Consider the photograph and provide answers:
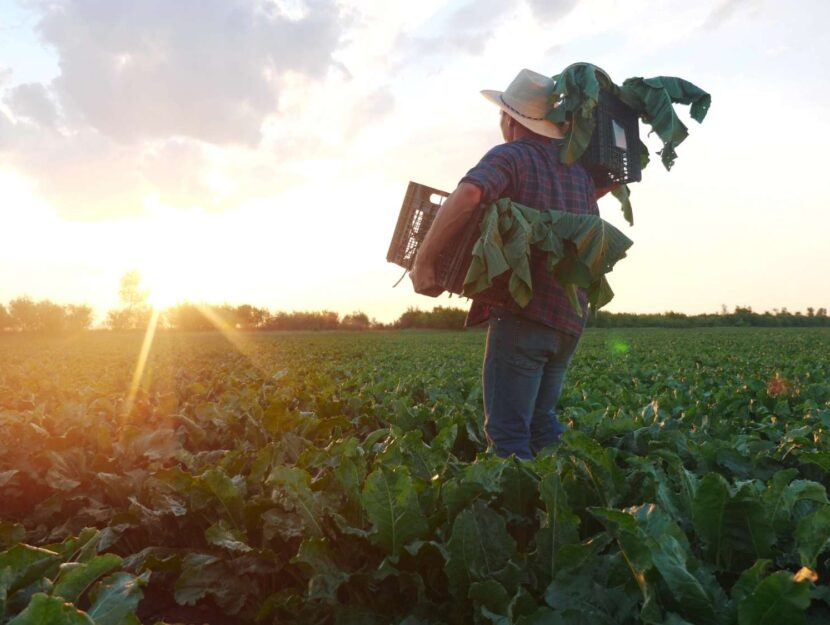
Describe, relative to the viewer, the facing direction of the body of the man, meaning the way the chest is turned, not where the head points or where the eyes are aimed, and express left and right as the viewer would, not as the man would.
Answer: facing away from the viewer and to the left of the viewer

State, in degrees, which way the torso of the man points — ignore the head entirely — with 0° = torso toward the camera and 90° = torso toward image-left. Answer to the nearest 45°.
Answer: approximately 135°
